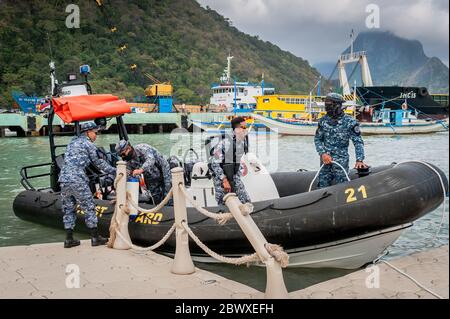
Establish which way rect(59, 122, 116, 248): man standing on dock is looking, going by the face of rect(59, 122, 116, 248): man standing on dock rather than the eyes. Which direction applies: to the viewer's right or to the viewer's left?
to the viewer's right

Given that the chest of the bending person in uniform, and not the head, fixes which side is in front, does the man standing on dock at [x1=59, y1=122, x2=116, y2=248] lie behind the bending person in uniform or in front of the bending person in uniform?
in front

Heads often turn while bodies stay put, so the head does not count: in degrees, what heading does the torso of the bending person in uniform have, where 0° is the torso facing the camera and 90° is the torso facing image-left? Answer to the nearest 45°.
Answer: approximately 45°

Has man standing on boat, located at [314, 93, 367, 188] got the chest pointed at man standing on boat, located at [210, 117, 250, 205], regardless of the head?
no

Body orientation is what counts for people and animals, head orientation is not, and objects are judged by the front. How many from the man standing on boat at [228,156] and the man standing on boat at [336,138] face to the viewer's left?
0

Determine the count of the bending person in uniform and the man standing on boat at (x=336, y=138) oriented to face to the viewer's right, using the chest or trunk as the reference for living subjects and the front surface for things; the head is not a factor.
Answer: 0

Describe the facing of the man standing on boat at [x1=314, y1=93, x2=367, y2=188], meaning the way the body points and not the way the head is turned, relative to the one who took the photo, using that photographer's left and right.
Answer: facing the viewer

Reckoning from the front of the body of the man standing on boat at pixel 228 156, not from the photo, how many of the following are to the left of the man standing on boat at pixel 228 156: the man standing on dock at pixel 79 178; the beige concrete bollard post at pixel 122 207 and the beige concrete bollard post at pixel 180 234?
0

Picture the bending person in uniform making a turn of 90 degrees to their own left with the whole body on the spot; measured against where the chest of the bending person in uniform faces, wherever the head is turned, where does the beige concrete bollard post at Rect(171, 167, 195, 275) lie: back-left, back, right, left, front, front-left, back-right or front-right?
front-right

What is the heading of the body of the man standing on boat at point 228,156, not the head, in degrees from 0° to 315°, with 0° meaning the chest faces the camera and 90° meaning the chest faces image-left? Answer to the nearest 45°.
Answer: approximately 315°

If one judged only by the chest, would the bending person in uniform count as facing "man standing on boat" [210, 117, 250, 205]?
no
